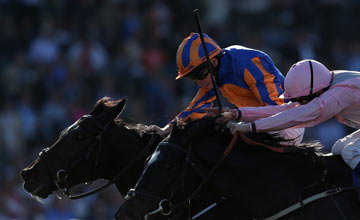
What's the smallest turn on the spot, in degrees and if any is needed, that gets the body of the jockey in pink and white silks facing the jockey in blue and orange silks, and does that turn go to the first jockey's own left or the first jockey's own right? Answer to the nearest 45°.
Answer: approximately 45° to the first jockey's own right

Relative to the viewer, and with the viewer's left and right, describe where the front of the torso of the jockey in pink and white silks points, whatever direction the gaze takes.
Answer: facing to the left of the viewer

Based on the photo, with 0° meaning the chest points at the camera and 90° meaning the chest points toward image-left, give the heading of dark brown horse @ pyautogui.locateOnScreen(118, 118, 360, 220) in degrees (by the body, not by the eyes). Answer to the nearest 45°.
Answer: approximately 90°

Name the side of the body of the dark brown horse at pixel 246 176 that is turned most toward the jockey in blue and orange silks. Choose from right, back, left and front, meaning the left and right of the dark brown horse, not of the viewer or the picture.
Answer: right
